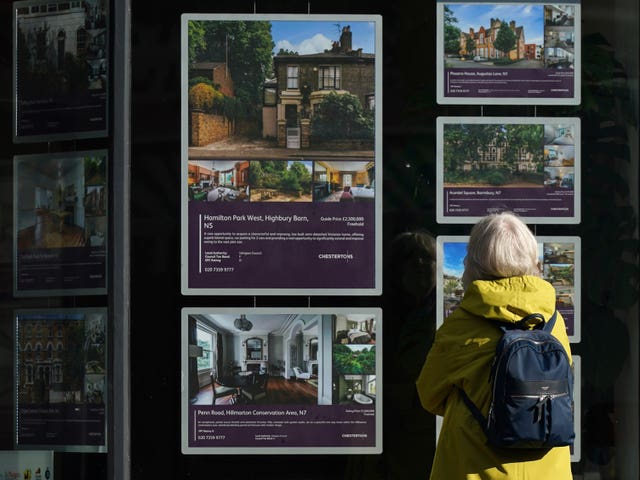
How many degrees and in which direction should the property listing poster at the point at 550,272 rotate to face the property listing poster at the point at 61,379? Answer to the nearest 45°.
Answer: approximately 90° to its right

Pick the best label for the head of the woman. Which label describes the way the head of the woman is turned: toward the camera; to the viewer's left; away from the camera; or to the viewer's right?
away from the camera

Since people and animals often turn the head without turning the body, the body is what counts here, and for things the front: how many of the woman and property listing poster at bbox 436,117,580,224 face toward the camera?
1

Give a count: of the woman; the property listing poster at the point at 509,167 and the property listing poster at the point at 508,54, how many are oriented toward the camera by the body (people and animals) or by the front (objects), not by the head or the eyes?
2

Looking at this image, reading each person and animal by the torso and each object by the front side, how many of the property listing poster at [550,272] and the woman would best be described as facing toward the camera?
1

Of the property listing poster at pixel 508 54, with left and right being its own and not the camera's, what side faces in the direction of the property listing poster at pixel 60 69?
right

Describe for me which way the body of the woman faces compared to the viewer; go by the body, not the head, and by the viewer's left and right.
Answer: facing away from the viewer and to the left of the viewer

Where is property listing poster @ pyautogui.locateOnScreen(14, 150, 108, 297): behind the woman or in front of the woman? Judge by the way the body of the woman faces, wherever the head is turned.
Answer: in front
